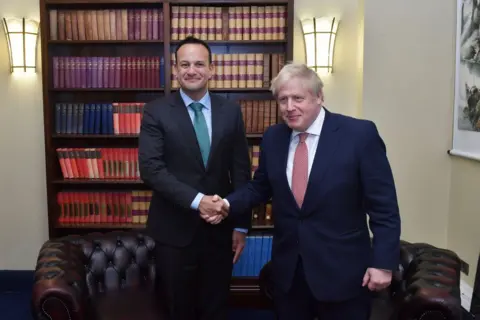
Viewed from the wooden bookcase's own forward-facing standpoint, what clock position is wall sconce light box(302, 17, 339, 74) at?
The wall sconce light is roughly at 9 o'clock from the wooden bookcase.

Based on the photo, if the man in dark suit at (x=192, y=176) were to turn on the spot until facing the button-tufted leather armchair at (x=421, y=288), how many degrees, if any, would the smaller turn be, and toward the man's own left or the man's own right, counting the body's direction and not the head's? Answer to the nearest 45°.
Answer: approximately 90° to the man's own left

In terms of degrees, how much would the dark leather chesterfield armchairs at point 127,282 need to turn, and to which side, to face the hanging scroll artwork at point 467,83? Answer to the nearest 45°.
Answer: approximately 135° to its left

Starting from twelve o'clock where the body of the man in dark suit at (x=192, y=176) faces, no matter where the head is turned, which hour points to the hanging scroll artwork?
The hanging scroll artwork is roughly at 8 o'clock from the man in dark suit.

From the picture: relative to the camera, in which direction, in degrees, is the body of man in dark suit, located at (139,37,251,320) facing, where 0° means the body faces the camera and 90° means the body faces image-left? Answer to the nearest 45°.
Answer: approximately 0°

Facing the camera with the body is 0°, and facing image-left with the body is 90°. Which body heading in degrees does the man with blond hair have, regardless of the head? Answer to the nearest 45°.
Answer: approximately 45°

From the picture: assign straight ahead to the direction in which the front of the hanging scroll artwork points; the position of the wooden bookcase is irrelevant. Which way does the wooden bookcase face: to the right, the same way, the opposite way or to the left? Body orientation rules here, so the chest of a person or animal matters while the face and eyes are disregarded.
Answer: to the left

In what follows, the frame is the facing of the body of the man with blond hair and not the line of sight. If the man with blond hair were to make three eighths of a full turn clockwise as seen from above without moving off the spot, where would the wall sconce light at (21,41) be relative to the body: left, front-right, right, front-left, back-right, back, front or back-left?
front-left
